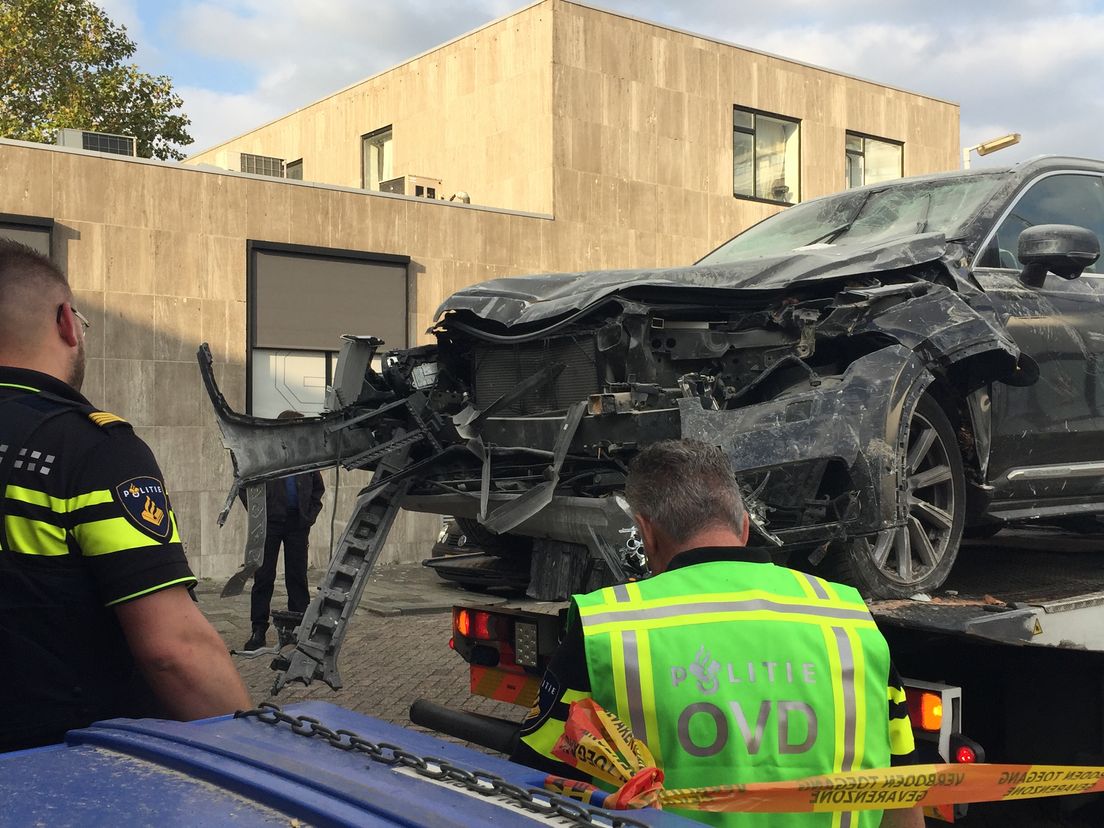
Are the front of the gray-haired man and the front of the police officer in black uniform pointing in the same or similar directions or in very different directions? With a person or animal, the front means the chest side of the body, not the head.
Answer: same or similar directions

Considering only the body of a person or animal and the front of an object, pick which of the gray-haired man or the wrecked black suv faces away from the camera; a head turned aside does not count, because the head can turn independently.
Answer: the gray-haired man

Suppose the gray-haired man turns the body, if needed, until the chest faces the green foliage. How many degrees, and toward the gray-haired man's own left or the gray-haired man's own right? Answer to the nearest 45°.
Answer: approximately 45° to the gray-haired man's own left

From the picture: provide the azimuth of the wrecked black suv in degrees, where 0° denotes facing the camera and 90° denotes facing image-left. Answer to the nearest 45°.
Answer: approximately 45°

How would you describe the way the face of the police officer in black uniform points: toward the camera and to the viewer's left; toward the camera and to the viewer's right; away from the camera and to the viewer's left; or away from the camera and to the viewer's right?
away from the camera and to the viewer's right

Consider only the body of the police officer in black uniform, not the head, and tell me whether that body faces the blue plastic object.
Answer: no

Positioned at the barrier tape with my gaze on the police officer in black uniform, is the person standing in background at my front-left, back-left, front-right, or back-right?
front-right

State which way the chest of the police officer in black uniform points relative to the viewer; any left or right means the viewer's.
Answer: facing away from the viewer and to the right of the viewer

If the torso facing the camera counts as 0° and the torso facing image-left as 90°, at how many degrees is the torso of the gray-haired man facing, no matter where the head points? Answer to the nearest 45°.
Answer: approximately 180°

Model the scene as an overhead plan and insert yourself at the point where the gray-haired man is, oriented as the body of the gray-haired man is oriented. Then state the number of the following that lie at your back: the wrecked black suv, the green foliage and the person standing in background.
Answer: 0

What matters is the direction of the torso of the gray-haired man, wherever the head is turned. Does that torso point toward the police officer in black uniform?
no

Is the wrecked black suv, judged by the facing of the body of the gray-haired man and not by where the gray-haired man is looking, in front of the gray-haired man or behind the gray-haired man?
in front

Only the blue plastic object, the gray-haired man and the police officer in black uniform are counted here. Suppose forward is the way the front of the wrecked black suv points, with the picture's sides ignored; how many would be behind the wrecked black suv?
0

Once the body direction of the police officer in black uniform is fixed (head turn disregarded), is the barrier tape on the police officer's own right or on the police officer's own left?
on the police officer's own right

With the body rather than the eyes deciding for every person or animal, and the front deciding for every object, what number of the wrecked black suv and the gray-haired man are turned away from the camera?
1

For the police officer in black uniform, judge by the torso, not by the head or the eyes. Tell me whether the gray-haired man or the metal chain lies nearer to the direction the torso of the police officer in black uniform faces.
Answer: the gray-haired man

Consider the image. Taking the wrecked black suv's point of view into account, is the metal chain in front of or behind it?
in front

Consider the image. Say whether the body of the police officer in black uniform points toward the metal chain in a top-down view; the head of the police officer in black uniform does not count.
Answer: no

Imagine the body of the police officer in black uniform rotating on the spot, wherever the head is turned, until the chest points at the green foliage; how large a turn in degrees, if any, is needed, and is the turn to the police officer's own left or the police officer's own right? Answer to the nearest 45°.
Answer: approximately 45° to the police officer's own left

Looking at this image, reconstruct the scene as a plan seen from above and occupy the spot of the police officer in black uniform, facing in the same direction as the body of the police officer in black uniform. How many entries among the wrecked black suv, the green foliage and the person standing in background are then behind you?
0

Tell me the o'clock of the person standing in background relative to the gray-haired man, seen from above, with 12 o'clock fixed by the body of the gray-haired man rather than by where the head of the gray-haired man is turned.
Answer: The person standing in background is roughly at 11 o'clock from the gray-haired man.
